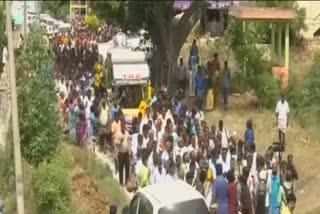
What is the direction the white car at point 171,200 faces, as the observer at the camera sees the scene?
facing the viewer and to the right of the viewer

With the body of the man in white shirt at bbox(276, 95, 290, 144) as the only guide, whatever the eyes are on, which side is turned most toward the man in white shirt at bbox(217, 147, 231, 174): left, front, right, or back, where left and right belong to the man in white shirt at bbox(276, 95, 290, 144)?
front

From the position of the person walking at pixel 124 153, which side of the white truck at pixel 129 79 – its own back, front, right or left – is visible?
front

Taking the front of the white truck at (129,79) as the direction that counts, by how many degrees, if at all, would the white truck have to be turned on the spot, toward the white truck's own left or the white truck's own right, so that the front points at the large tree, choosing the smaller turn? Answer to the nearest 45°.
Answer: approximately 180°

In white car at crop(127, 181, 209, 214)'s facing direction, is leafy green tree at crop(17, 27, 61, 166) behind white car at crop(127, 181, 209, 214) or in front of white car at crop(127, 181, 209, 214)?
behind

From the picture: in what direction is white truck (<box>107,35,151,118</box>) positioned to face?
toward the camera
